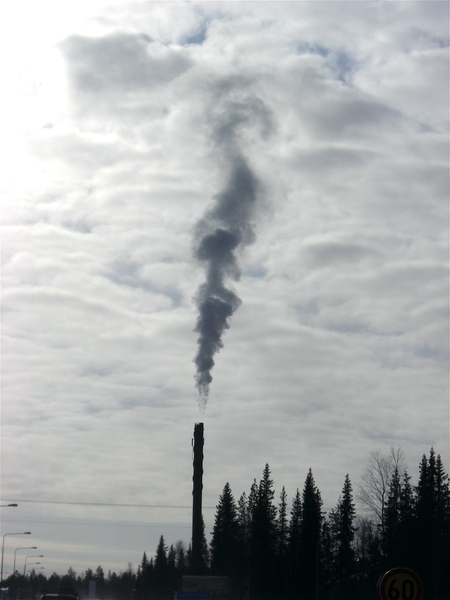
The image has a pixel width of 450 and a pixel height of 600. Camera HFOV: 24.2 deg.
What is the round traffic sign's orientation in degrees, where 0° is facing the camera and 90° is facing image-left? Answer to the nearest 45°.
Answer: approximately 0°
